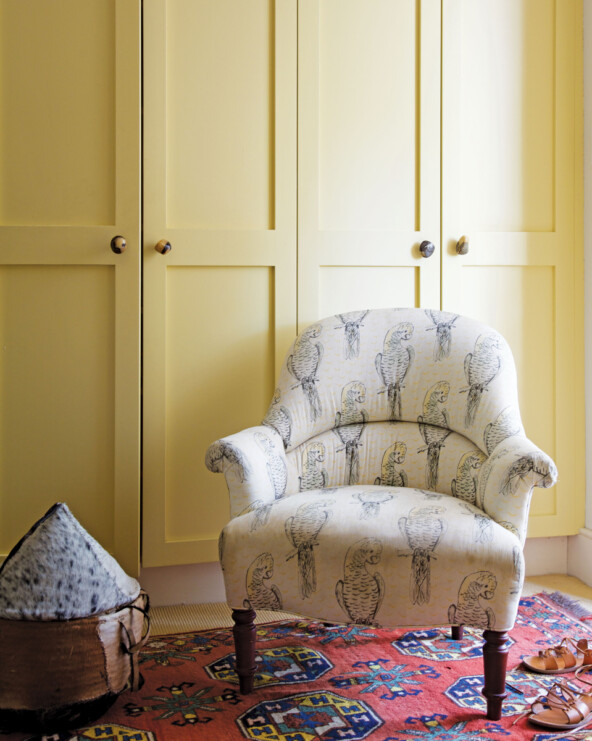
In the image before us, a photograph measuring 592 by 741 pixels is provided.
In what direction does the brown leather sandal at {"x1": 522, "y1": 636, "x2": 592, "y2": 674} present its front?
to the viewer's left

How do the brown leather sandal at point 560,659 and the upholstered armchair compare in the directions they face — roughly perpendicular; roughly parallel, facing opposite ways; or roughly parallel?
roughly perpendicular

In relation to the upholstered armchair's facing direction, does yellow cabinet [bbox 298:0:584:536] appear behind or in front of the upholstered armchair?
behind

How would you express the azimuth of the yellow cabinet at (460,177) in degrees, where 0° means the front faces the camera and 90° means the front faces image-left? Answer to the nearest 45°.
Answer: approximately 0°

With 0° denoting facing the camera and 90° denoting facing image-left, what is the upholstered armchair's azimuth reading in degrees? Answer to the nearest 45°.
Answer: approximately 0°

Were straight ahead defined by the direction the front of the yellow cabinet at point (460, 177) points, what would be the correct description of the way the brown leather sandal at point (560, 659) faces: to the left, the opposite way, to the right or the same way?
to the right
